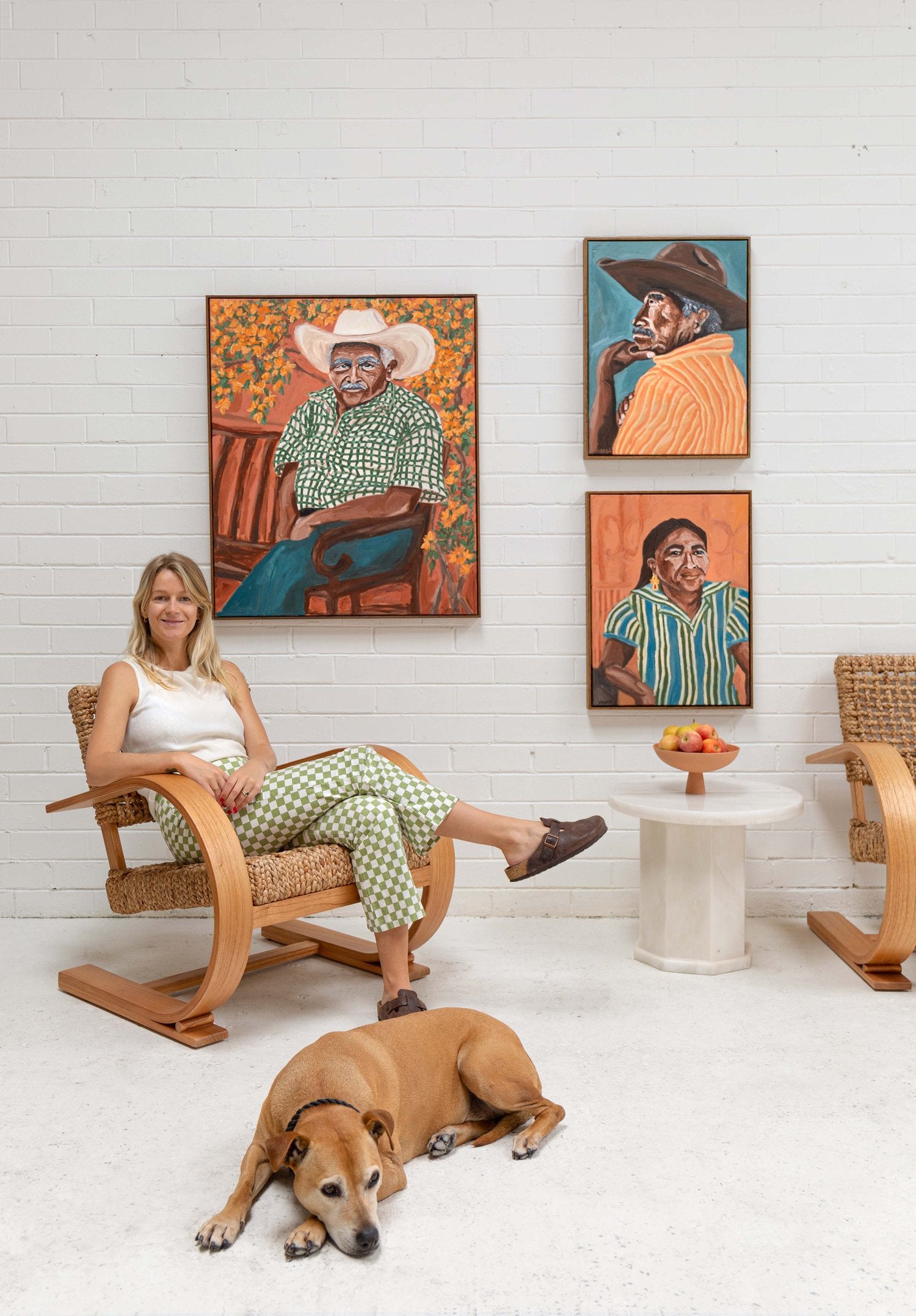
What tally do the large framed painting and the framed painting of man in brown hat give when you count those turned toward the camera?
2

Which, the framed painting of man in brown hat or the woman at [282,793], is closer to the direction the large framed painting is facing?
the woman

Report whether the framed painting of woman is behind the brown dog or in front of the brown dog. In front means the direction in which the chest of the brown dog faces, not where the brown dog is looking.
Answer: behind

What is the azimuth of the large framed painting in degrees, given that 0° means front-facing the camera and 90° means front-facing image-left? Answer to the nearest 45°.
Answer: approximately 0°

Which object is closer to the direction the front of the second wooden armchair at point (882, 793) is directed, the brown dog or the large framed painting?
the brown dog

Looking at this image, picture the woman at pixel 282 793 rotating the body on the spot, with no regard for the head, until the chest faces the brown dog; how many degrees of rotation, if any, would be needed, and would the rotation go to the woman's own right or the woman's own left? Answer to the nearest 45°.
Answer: approximately 45° to the woman's own right

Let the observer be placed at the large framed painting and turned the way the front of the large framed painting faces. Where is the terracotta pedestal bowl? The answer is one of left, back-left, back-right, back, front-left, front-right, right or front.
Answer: front-left
